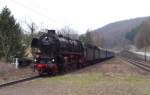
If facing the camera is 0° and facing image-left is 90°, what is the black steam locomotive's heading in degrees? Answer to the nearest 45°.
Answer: approximately 45°
